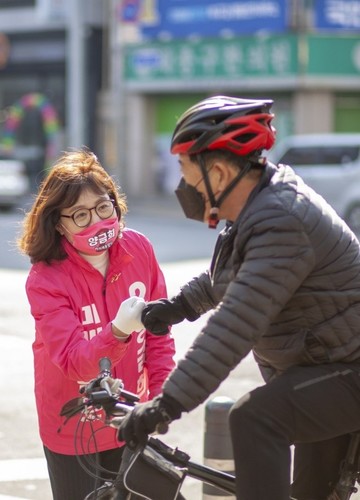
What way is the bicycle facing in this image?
to the viewer's left

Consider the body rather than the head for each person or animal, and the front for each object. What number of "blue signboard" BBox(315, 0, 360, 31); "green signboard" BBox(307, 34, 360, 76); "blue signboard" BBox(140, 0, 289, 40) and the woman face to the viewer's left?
0

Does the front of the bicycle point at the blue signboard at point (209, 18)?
no

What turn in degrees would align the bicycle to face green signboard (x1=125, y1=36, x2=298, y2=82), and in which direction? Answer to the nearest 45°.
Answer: approximately 90° to its right

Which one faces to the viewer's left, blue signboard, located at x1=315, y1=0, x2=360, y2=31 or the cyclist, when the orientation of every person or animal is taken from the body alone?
the cyclist

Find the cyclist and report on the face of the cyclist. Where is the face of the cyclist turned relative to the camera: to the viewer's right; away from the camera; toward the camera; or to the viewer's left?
to the viewer's left

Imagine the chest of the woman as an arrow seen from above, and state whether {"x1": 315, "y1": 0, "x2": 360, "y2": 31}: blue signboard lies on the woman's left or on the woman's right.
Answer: on the woman's left

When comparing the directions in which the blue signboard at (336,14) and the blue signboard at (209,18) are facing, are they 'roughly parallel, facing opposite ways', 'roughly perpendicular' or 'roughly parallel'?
roughly parallel

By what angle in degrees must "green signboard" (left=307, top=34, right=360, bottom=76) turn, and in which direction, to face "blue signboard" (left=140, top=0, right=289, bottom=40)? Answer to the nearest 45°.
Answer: approximately 90° to its right

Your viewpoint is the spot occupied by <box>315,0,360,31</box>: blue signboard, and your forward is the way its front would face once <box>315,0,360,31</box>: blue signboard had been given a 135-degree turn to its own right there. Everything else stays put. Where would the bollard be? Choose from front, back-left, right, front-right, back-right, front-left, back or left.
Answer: back-left

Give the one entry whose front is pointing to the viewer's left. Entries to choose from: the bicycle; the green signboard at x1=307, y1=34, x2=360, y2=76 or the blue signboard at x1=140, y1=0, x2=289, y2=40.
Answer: the bicycle

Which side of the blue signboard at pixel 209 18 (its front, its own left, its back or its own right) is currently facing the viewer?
front

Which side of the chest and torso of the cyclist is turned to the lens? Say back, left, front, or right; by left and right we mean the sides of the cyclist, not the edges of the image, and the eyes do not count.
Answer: left
